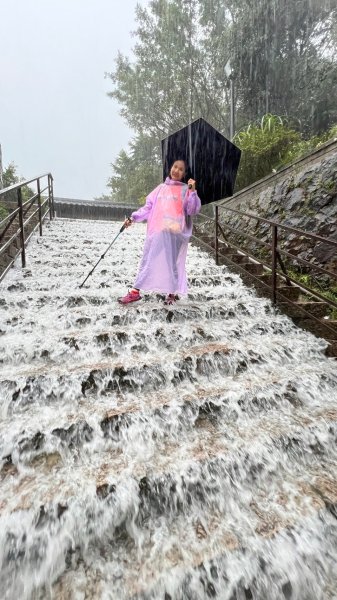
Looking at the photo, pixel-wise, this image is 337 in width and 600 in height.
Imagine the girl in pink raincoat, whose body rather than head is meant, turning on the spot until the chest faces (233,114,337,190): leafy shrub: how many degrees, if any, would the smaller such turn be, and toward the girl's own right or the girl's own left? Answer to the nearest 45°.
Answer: approximately 135° to the girl's own left

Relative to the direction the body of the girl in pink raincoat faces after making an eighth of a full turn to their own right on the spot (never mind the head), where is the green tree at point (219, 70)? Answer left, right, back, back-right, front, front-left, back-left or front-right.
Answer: back-right

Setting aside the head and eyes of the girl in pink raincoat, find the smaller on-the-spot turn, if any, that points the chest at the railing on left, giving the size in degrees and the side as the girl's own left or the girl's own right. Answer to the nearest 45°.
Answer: approximately 135° to the girl's own right

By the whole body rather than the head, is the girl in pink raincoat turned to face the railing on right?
no

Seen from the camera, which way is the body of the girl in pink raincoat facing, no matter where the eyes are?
toward the camera

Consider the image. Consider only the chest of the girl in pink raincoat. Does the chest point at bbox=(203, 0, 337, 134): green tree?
no
